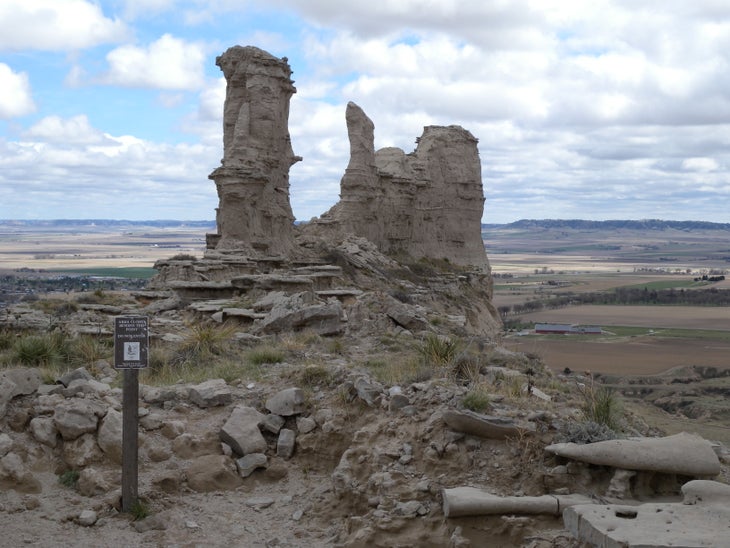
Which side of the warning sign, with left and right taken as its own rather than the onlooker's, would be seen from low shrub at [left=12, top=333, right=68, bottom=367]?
back

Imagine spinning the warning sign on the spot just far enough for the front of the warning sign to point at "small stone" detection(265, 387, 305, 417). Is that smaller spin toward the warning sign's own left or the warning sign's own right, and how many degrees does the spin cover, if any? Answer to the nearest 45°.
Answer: approximately 135° to the warning sign's own left

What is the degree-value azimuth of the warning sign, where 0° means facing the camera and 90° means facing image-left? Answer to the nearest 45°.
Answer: approximately 0°

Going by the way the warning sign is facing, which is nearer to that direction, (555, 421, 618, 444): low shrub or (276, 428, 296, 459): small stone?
the low shrub

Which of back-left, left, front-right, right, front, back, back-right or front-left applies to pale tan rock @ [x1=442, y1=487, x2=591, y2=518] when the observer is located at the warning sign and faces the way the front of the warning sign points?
front-left

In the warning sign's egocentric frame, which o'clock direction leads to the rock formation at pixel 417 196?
The rock formation is roughly at 7 o'clock from the warning sign.

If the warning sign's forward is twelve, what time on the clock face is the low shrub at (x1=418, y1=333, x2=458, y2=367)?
The low shrub is roughly at 8 o'clock from the warning sign.

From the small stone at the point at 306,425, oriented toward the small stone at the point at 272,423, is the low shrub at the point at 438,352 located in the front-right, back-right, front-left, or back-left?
back-right

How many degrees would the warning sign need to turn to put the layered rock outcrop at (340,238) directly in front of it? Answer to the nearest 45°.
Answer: approximately 180°

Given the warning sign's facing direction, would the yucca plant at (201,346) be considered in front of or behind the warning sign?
behind

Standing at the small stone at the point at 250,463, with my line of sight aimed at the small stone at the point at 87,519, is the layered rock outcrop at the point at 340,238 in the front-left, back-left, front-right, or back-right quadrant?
back-right
